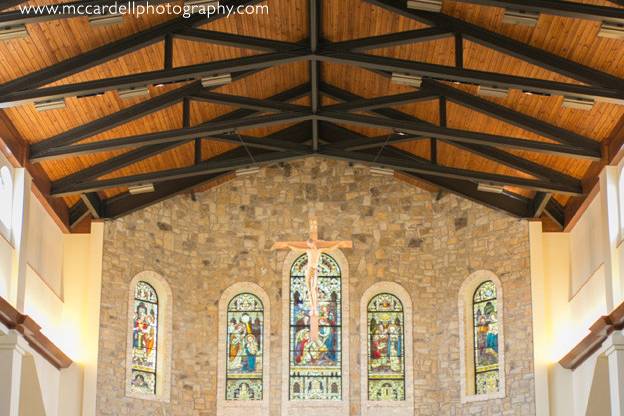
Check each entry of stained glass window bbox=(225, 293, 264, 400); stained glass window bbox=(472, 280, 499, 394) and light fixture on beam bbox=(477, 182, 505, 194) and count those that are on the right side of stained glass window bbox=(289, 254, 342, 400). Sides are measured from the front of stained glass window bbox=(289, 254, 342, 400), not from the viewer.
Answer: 1

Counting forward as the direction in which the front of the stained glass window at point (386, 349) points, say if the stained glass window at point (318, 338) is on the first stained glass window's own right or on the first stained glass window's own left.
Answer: on the first stained glass window's own right

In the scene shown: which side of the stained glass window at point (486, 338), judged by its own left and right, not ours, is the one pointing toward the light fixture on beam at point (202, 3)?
front

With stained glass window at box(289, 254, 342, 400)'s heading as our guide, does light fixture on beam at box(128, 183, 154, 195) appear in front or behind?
in front

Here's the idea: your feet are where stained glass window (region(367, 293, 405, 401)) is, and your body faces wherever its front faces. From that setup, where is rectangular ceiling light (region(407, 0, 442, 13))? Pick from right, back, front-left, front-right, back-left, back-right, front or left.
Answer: front

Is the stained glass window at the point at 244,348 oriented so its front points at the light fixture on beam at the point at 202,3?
yes

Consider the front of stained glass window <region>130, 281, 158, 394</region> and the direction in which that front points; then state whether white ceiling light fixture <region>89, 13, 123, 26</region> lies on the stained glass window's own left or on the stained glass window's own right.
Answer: on the stained glass window's own right

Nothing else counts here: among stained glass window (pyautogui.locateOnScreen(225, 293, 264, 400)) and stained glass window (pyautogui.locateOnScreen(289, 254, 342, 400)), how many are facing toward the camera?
2

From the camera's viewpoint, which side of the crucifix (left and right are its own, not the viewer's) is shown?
front

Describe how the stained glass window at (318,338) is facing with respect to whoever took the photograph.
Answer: facing the viewer

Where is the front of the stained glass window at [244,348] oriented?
toward the camera

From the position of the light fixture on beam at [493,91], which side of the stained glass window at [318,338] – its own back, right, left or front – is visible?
front

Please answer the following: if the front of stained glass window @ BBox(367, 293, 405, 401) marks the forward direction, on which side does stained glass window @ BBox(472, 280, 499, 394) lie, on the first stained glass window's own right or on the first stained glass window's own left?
on the first stained glass window's own left

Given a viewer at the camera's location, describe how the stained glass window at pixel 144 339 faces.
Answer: facing the viewer and to the right of the viewer

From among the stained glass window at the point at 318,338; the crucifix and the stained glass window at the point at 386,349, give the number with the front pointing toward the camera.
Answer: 3
